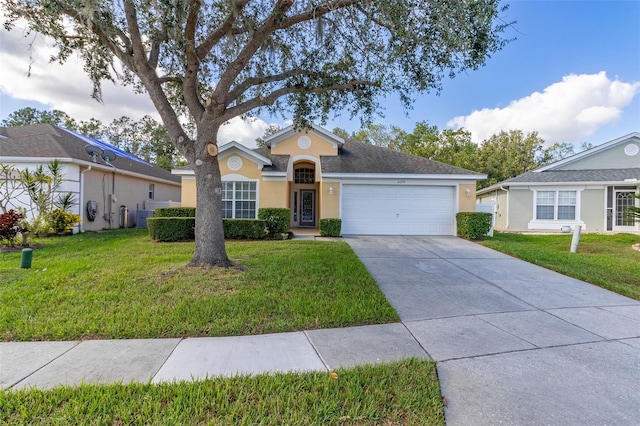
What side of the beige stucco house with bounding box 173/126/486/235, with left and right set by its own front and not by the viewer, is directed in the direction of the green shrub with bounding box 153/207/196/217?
right

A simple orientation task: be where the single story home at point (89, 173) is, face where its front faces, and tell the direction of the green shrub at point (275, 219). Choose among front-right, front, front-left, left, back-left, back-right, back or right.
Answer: left

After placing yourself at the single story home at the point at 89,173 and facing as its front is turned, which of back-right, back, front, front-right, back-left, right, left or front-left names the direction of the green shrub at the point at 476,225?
left

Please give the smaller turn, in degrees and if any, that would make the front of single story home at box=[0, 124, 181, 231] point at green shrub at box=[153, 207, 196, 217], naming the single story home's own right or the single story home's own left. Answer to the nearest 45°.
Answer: approximately 90° to the single story home's own left

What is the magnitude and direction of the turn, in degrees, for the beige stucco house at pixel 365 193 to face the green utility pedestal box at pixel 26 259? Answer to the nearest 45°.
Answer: approximately 45° to its right

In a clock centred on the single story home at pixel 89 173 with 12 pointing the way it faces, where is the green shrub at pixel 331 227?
The green shrub is roughly at 9 o'clock from the single story home.

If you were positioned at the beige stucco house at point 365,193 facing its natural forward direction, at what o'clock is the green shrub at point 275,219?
The green shrub is roughly at 2 o'clock from the beige stucco house.

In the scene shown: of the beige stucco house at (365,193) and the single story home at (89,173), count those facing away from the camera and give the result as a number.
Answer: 0

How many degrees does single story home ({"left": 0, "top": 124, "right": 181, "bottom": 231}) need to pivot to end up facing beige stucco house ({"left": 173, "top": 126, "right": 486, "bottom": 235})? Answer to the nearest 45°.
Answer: approximately 90° to its left

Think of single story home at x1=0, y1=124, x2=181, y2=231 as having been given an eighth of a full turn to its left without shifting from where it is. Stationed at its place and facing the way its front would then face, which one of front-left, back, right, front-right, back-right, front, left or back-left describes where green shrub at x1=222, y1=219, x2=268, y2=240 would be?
front-left

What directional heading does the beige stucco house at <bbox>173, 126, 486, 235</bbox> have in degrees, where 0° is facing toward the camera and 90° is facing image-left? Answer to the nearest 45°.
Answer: approximately 0°
